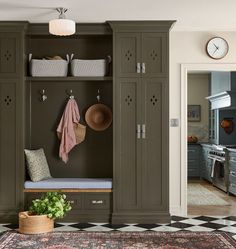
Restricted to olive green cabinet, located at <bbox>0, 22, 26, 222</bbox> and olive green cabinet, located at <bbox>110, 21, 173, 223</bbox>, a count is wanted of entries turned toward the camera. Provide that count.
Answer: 2

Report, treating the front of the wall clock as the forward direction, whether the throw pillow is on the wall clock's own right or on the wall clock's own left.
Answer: on the wall clock's own right

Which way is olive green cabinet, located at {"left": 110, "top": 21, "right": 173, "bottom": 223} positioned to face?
toward the camera

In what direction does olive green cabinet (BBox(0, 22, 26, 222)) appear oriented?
toward the camera

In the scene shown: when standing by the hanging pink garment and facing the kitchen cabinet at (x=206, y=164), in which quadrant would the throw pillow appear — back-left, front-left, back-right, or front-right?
back-left

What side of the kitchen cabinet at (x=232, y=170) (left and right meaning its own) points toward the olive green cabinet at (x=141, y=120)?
front

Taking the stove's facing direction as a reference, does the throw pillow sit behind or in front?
in front

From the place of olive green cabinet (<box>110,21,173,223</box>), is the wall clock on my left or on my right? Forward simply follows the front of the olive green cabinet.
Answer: on my left

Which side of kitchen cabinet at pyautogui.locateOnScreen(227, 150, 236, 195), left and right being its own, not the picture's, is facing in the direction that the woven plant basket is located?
front

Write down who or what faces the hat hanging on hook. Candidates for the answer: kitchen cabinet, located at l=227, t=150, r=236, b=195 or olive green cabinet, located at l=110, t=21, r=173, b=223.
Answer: the kitchen cabinet

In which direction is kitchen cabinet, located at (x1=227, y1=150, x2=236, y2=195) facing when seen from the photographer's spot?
facing the viewer and to the left of the viewer

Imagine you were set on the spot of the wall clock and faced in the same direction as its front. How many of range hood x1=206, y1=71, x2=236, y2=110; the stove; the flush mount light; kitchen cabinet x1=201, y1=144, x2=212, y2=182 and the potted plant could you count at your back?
3
